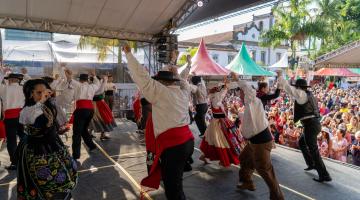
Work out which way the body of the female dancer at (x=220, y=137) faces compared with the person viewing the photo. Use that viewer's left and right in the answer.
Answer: facing the viewer and to the left of the viewer

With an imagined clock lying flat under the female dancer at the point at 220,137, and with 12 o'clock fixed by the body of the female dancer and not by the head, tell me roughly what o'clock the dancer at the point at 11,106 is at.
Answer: The dancer is roughly at 1 o'clock from the female dancer.

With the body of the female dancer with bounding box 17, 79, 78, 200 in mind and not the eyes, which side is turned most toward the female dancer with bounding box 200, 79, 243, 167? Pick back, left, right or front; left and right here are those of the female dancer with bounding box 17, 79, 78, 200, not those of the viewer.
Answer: left

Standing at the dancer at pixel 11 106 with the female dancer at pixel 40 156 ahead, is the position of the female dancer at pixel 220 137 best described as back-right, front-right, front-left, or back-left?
front-left

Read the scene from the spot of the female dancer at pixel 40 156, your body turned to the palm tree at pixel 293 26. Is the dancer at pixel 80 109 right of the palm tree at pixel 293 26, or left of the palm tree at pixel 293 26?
left

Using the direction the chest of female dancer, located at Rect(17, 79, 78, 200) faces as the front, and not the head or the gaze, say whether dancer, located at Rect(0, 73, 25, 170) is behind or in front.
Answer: behind

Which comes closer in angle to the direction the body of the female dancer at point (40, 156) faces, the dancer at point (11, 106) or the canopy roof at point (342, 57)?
the canopy roof

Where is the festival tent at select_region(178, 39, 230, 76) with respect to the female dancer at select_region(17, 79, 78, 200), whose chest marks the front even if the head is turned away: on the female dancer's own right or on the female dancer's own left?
on the female dancer's own left

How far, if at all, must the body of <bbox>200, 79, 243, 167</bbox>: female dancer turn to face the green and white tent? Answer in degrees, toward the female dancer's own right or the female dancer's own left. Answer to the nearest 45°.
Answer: approximately 135° to the female dancer's own right

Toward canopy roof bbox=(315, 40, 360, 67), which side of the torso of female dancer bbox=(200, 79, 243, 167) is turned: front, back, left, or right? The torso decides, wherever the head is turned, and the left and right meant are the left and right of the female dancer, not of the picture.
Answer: back

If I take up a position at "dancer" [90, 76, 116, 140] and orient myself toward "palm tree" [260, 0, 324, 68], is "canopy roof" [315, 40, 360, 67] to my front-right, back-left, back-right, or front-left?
front-right

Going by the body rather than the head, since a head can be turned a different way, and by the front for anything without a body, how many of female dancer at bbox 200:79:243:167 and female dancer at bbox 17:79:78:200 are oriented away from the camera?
0

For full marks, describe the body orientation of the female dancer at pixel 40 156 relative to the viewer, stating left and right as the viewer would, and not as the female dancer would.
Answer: facing the viewer and to the right of the viewer

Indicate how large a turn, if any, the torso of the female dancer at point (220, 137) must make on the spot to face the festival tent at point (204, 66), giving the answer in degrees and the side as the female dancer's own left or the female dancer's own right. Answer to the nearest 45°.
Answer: approximately 135° to the female dancer's own right

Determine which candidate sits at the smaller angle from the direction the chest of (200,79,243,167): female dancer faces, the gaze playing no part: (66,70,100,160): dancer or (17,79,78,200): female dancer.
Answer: the female dancer
